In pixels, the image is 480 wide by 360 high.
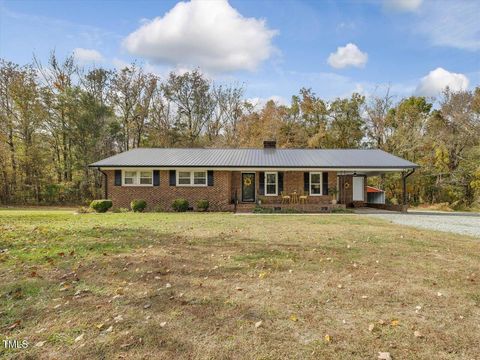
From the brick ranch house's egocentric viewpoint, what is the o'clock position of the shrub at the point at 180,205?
The shrub is roughly at 2 o'clock from the brick ranch house.

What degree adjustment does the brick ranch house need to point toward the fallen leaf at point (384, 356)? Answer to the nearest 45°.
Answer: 0° — it already faces it

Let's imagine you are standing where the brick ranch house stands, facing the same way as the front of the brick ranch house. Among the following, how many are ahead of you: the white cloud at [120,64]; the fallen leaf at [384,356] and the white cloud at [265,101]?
1

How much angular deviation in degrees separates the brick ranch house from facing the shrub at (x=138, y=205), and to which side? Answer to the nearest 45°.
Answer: approximately 90° to its right

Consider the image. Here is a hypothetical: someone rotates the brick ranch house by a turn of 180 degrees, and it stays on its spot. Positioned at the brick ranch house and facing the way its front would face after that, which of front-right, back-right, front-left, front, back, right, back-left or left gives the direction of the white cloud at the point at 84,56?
front-left

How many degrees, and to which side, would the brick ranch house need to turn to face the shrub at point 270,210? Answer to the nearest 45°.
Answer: approximately 45° to its left

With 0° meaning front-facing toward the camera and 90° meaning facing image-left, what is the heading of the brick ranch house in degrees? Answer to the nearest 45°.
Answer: approximately 0°

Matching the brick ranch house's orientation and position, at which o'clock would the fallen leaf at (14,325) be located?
The fallen leaf is roughly at 12 o'clock from the brick ranch house.

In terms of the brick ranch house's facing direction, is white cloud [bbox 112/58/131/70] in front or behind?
behind

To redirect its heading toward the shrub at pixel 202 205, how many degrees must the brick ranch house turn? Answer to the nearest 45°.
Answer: approximately 45° to its right

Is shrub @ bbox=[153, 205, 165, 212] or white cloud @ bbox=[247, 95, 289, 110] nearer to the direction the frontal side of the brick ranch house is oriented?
the shrub

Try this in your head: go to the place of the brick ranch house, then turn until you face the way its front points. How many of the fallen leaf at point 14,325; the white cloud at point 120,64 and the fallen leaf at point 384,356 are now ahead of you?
2

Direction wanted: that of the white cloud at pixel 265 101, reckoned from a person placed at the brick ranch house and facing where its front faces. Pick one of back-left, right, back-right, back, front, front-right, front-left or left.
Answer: back
